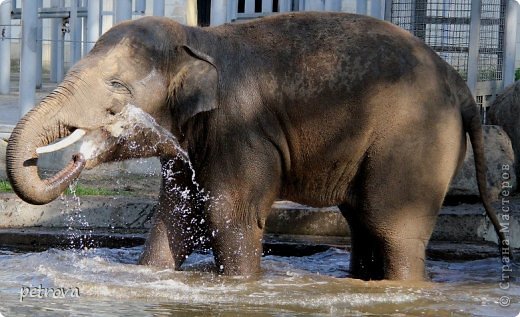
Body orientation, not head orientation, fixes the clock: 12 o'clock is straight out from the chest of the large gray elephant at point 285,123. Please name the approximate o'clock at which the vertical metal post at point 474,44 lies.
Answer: The vertical metal post is roughly at 4 o'clock from the large gray elephant.

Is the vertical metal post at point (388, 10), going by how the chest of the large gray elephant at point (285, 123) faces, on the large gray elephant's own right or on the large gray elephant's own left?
on the large gray elephant's own right

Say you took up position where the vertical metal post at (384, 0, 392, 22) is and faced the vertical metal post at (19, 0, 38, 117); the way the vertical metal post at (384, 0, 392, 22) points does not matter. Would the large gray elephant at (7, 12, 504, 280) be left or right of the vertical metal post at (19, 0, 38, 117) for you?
left

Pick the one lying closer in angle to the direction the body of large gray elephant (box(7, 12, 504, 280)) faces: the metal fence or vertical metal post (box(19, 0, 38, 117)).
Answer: the vertical metal post

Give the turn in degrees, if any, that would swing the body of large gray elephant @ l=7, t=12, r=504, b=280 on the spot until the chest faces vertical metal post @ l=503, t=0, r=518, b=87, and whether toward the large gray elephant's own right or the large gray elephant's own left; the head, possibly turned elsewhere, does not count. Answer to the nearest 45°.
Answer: approximately 135° to the large gray elephant's own right

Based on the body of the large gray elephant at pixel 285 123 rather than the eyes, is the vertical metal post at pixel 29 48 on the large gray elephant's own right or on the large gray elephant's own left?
on the large gray elephant's own right

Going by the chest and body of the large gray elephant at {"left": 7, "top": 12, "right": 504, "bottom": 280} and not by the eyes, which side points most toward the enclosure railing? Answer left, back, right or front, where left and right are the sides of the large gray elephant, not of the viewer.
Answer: right

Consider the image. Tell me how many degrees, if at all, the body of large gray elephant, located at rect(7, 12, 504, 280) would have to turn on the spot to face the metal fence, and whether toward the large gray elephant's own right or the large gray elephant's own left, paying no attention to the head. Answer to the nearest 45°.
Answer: approximately 90° to the large gray elephant's own right

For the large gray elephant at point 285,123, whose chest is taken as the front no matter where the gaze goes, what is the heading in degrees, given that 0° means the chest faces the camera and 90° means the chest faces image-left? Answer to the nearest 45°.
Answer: approximately 90°
